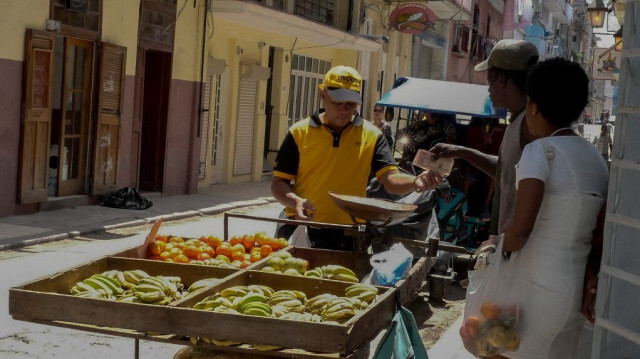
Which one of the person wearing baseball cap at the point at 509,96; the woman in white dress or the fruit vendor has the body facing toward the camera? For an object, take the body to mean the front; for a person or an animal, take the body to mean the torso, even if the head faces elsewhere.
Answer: the fruit vendor

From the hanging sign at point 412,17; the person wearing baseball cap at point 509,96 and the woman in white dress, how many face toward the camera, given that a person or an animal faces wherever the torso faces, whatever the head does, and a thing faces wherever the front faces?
1

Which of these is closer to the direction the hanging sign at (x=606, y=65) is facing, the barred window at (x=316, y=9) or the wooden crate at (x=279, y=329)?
the wooden crate

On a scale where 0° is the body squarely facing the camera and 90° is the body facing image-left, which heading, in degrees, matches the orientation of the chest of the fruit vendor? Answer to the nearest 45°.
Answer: approximately 0°

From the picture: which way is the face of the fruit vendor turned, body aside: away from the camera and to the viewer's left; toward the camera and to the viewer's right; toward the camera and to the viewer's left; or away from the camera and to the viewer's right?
toward the camera and to the viewer's right

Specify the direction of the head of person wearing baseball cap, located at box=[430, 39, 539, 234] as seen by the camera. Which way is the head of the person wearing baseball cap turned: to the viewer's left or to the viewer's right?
to the viewer's left

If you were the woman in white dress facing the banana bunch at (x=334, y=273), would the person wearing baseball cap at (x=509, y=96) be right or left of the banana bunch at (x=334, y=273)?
right

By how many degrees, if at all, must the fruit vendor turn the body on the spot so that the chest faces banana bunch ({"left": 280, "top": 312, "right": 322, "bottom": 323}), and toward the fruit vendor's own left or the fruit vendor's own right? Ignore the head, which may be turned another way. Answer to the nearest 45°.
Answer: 0° — they already face it

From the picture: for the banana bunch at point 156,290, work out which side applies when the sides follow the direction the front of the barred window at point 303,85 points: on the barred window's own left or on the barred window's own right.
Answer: on the barred window's own right

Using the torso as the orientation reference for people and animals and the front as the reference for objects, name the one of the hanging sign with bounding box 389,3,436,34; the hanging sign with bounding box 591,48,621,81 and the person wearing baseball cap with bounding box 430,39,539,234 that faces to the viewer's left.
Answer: the person wearing baseball cap

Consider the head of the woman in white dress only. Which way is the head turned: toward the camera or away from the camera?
away from the camera

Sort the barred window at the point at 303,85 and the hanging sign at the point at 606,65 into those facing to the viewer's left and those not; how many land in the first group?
0

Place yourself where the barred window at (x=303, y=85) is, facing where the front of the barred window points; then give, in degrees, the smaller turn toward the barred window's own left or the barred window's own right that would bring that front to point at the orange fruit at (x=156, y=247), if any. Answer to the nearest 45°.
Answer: approximately 45° to the barred window's own right
